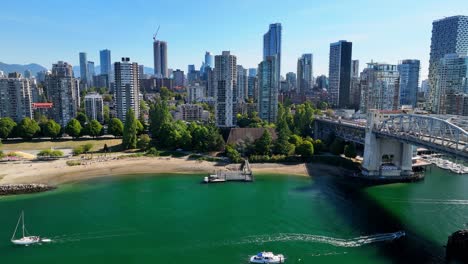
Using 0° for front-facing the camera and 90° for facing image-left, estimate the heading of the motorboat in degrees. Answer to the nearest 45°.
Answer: approximately 90°
